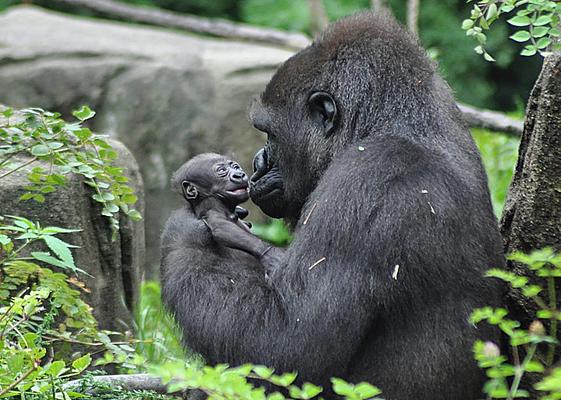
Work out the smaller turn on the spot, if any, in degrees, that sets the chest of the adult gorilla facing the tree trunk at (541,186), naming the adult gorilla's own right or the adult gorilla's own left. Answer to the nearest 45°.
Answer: approximately 180°

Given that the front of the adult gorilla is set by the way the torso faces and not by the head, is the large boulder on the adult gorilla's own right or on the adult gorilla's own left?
on the adult gorilla's own right

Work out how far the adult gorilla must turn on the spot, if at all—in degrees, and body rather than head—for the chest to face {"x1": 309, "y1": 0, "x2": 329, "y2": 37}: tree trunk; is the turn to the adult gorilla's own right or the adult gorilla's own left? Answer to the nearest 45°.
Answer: approximately 90° to the adult gorilla's own right

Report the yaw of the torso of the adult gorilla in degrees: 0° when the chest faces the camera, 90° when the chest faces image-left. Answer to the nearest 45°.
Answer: approximately 90°
